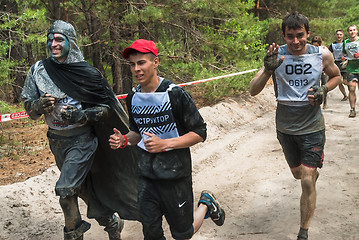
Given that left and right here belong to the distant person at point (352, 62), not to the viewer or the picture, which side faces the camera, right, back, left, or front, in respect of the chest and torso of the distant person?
front

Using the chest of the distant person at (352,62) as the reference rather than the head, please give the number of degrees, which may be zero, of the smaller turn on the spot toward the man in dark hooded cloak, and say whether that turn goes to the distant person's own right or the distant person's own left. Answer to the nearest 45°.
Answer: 0° — they already face them
